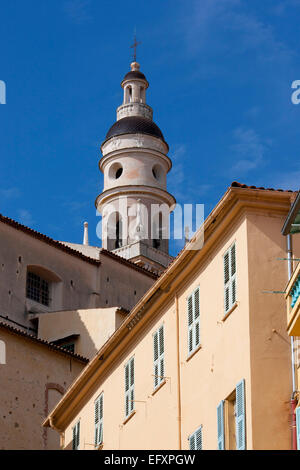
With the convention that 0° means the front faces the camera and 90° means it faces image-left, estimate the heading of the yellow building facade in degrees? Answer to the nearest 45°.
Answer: approximately 45°
